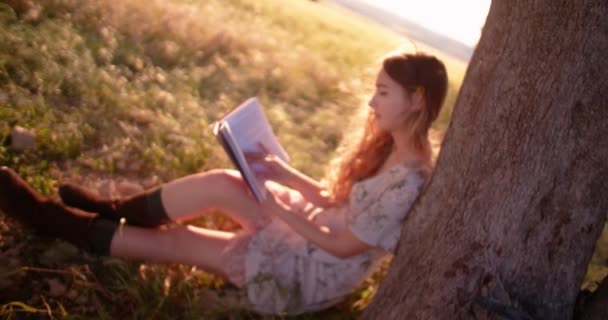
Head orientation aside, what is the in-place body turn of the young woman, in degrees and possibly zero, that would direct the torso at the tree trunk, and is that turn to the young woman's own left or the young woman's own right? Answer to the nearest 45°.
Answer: approximately 135° to the young woman's own left

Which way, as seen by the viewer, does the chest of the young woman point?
to the viewer's left
